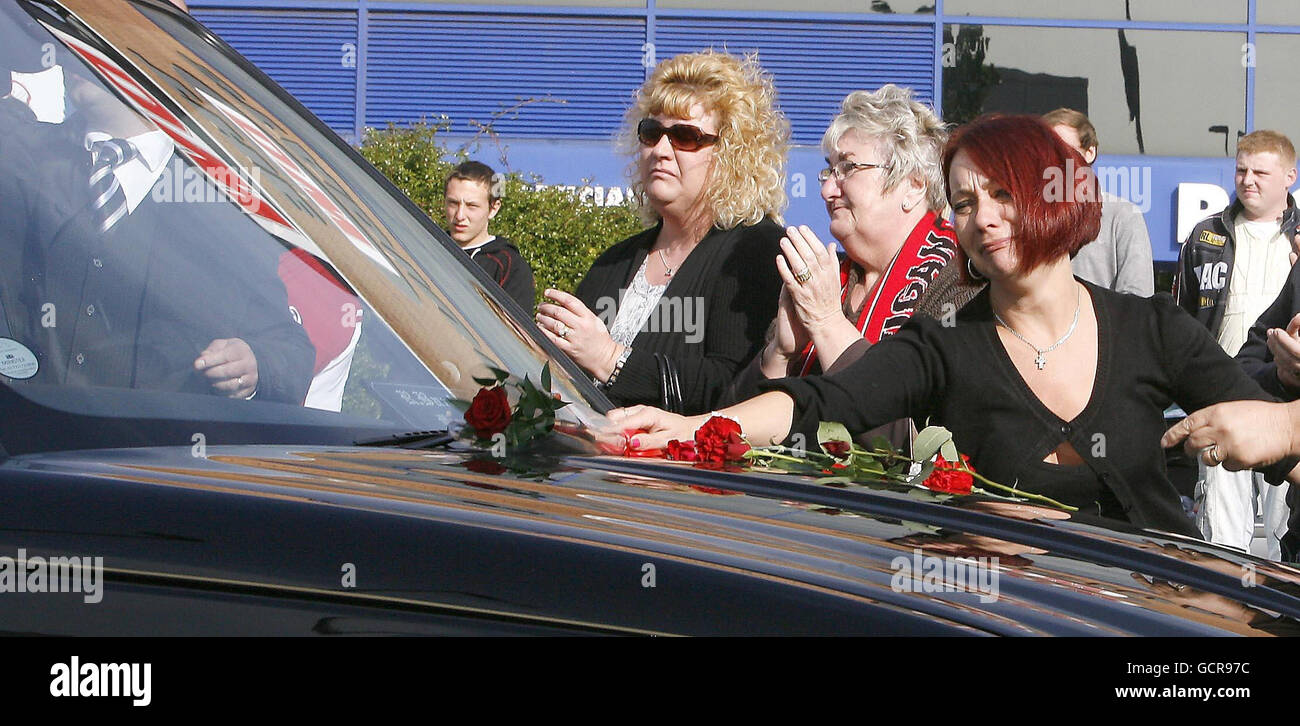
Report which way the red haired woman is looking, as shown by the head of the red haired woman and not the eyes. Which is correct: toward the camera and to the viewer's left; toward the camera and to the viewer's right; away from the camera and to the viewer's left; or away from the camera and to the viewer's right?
toward the camera and to the viewer's left

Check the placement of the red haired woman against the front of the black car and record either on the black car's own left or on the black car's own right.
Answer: on the black car's own left

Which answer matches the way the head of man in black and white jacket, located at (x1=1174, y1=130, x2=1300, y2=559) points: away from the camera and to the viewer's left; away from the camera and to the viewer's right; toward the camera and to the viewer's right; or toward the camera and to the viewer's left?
toward the camera and to the viewer's left

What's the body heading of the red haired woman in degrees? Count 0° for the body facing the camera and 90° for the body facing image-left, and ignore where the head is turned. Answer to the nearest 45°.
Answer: approximately 0°

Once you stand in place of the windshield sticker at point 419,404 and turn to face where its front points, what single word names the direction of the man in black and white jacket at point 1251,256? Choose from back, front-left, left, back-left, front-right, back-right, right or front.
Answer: left

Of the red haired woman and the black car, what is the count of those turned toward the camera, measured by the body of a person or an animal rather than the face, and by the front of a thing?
1

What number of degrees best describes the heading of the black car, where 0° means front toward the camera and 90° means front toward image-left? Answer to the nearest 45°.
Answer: approximately 270°

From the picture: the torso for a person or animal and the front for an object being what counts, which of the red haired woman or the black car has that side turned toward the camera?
the red haired woman

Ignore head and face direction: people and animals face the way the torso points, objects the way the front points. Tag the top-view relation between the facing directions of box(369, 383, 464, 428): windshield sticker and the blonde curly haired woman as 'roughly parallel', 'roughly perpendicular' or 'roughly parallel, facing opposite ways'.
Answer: roughly perpendicular

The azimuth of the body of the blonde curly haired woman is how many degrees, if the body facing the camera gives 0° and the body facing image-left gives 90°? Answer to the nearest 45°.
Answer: approximately 45°

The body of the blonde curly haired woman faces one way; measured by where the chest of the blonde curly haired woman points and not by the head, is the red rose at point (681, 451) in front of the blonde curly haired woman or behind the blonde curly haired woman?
in front

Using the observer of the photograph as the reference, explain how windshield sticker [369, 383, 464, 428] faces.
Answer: facing the viewer and to the right of the viewer

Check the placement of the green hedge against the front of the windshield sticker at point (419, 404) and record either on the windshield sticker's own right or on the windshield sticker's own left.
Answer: on the windshield sticker's own left
